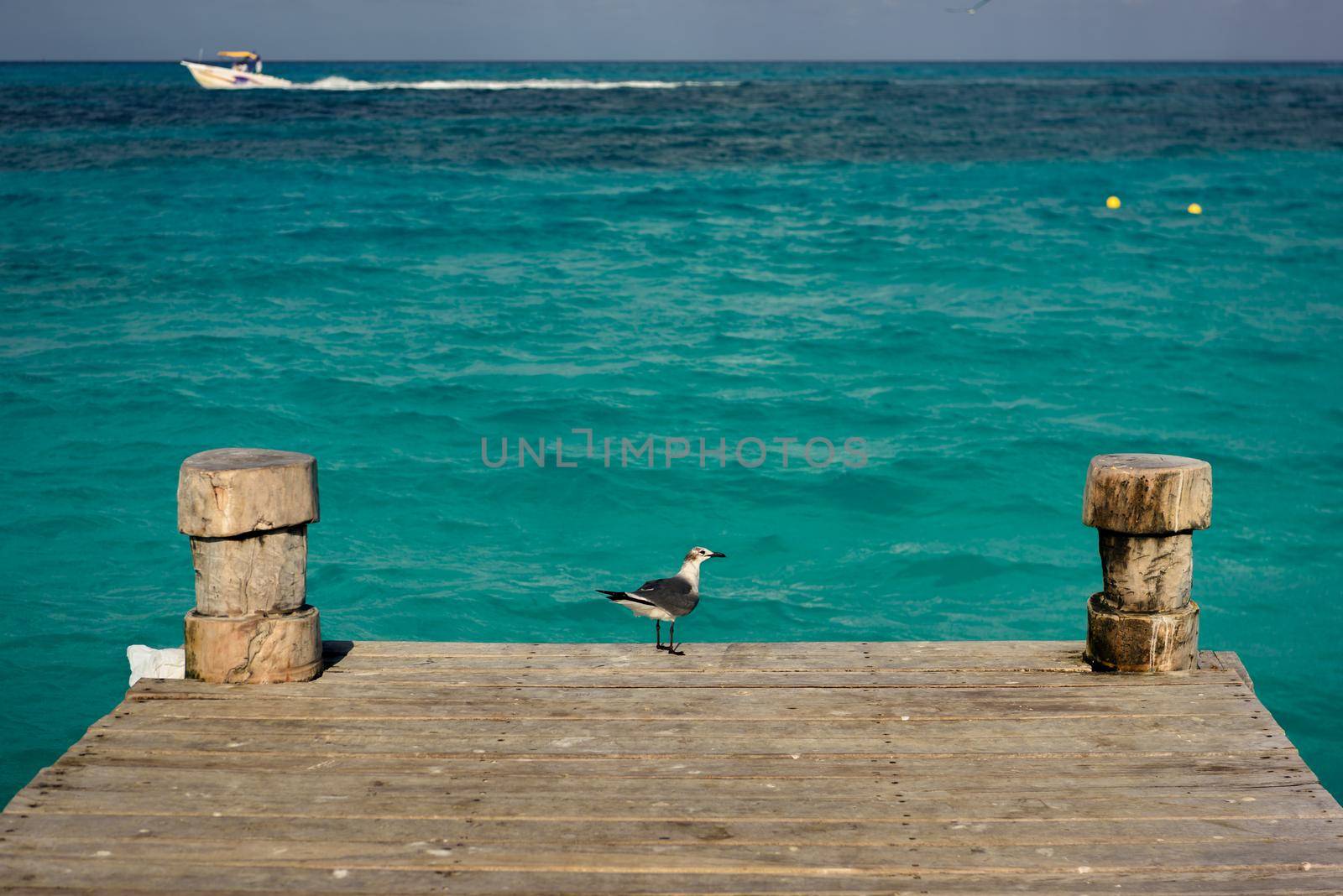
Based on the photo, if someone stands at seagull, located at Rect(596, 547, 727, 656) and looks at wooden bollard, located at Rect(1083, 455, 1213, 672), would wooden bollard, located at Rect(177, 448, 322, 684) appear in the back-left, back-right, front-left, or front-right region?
back-right

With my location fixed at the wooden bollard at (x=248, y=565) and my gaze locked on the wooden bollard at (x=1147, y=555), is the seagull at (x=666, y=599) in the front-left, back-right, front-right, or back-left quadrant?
front-left

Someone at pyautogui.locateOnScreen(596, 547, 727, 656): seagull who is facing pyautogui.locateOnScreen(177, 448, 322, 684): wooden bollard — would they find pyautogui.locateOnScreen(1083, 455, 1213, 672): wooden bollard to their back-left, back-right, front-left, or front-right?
back-left

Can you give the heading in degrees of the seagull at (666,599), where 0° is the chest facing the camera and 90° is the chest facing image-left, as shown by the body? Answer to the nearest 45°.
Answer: approximately 270°

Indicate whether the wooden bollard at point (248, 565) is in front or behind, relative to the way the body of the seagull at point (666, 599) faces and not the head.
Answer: behind

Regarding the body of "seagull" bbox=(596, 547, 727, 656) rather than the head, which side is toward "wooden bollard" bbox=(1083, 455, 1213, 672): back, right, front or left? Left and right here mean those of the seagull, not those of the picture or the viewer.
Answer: front

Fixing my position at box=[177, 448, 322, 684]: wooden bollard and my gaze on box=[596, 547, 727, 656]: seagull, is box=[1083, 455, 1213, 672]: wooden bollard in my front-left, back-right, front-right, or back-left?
front-right
